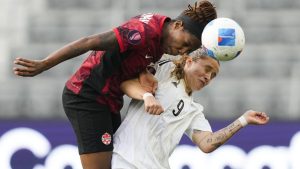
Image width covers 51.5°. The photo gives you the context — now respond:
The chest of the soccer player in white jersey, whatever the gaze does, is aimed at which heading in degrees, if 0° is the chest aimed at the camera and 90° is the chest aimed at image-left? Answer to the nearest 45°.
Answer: approximately 315°

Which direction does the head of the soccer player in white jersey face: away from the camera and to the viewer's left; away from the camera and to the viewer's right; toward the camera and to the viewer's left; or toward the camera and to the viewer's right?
toward the camera and to the viewer's right
